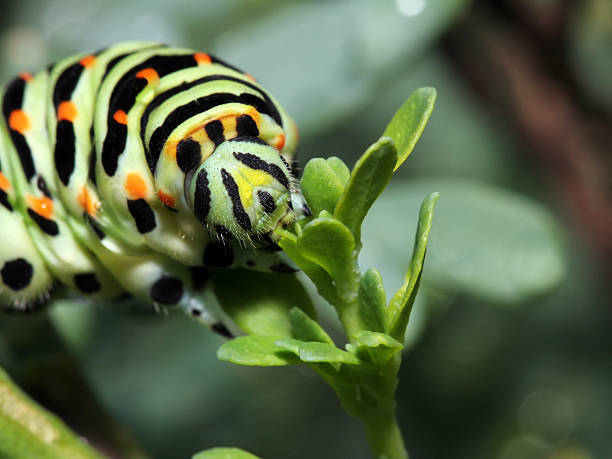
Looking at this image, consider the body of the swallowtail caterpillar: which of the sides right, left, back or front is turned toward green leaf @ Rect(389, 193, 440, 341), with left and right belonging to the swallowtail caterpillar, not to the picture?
front

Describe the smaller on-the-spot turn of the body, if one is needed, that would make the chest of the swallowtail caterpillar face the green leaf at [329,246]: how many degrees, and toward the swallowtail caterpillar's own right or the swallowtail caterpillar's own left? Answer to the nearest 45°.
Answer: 0° — it already faces it

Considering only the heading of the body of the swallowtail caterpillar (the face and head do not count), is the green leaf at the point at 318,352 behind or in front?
in front

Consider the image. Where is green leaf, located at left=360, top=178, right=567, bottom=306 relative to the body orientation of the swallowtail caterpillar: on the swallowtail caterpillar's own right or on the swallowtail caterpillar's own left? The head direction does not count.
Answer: on the swallowtail caterpillar's own left

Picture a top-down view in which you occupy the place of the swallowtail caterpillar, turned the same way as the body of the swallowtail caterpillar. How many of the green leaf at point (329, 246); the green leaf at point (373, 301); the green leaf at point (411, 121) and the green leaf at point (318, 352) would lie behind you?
0

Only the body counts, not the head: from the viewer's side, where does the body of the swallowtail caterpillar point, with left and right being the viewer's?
facing the viewer and to the right of the viewer

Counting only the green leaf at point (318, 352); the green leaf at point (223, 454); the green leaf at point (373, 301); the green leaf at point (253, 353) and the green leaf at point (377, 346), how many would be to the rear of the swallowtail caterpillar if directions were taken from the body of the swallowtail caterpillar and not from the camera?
0

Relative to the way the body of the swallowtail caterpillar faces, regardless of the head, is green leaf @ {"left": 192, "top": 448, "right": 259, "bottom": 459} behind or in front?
in front
